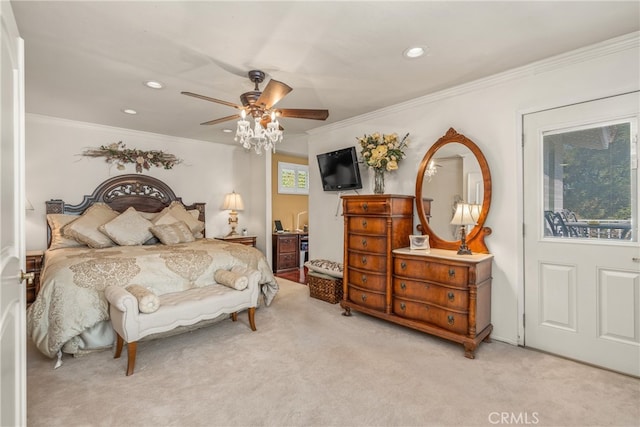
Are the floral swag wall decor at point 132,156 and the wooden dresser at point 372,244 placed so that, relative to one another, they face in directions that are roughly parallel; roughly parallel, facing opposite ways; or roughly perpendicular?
roughly perpendicular

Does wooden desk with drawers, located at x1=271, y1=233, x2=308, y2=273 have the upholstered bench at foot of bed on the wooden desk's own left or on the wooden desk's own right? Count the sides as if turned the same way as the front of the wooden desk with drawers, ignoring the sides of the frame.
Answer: on the wooden desk's own right

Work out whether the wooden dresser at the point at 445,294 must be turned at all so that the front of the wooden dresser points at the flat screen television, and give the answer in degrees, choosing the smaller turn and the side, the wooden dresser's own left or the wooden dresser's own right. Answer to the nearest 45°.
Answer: approximately 90° to the wooden dresser's own right

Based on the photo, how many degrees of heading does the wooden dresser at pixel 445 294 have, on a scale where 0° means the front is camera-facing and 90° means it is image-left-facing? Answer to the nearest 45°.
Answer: approximately 45°

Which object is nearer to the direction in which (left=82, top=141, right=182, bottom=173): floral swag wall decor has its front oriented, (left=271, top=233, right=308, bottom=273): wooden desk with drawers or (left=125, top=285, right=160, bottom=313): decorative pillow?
the decorative pillow

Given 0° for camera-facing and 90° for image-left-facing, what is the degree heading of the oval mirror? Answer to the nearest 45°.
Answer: approximately 45°

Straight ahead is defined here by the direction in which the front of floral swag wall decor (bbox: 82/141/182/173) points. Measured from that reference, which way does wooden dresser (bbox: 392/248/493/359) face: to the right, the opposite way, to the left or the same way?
to the right

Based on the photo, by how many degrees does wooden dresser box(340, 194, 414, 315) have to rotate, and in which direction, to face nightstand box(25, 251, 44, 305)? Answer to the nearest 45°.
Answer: approximately 45° to its right

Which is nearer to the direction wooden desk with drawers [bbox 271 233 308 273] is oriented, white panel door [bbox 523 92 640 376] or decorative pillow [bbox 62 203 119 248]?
the white panel door

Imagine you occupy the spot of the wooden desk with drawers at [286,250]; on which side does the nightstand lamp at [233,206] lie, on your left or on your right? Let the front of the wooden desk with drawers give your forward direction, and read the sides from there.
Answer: on your right

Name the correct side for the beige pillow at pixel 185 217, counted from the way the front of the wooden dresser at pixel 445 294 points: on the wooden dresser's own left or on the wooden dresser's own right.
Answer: on the wooden dresser's own right

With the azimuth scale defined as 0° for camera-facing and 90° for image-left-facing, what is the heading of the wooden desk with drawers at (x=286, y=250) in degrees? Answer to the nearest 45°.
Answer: approximately 315°
